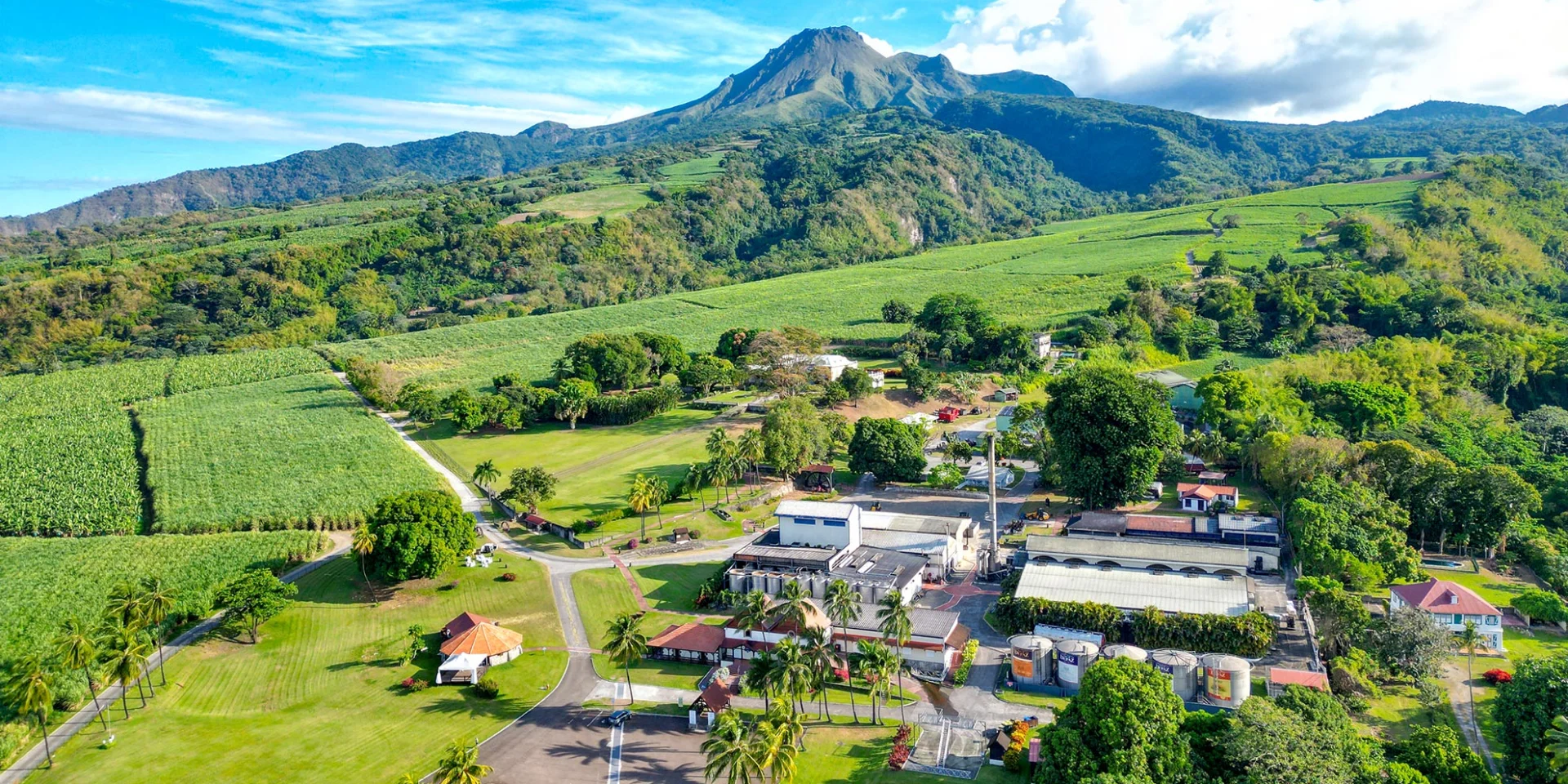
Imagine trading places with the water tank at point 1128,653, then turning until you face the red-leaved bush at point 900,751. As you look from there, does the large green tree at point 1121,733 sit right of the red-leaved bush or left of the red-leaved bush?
left

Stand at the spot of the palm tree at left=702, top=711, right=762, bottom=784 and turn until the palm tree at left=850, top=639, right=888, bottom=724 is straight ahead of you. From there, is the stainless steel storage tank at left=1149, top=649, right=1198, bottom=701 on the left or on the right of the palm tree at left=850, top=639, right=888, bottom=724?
right

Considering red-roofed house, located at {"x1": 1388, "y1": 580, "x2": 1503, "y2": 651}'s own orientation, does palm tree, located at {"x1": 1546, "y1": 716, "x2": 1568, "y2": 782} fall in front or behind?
in front

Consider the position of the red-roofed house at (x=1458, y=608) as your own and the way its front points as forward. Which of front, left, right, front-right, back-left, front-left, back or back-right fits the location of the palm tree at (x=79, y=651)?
front-right

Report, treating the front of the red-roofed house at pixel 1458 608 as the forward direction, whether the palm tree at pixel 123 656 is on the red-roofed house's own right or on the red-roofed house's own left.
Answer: on the red-roofed house's own right

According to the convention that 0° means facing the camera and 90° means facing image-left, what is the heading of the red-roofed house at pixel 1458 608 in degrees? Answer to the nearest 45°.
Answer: approximately 0°

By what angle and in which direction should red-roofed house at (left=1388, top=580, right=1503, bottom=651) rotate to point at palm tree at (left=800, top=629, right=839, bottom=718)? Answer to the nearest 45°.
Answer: approximately 45° to its right

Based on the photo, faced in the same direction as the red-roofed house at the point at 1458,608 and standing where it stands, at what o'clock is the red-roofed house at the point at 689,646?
the red-roofed house at the point at 689,646 is roughly at 2 o'clock from the red-roofed house at the point at 1458,608.

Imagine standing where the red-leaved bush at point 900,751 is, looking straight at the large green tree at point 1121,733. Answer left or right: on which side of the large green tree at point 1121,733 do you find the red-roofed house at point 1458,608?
left

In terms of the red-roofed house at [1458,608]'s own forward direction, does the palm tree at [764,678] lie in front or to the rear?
in front

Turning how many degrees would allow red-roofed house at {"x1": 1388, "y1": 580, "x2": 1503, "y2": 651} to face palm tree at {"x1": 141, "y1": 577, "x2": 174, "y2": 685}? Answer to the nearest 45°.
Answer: approximately 45° to its right

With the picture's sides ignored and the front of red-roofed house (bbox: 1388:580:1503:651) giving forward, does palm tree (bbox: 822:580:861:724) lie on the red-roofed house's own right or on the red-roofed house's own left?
on the red-roofed house's own right

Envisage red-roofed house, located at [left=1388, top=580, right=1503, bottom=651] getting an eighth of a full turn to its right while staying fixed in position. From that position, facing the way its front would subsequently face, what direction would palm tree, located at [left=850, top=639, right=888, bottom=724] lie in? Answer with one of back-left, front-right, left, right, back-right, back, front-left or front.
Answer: front

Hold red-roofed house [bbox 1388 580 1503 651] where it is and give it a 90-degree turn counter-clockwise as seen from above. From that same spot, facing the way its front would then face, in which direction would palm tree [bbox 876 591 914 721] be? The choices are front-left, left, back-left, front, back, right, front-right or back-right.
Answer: back-right
